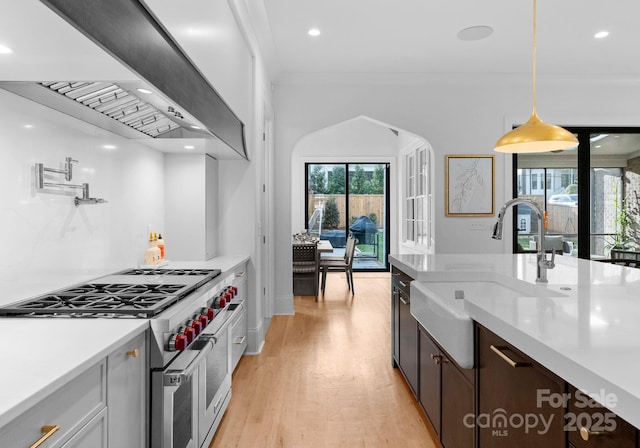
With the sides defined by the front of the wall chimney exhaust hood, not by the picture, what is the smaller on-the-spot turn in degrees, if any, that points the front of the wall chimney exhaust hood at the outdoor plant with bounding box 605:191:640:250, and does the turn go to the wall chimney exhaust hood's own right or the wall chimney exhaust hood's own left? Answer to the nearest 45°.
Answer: approximately 45° to the wall chimney exhaust hood's own left

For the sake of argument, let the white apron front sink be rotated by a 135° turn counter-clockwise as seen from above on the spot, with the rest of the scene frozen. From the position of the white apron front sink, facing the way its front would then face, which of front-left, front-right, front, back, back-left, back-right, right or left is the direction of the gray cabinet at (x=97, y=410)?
back-right

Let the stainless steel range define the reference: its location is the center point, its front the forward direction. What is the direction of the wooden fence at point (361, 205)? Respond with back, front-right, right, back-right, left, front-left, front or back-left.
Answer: left

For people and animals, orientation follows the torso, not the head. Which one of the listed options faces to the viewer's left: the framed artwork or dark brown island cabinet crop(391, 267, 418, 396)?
the dark brown island cabinet

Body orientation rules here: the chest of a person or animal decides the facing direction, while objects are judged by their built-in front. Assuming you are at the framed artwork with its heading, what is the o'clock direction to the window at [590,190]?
The window is roughly at 8 o'clock from the framed artwork.

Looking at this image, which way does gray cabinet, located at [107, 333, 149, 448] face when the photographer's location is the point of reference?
facing the viewer and to the right of the viewer

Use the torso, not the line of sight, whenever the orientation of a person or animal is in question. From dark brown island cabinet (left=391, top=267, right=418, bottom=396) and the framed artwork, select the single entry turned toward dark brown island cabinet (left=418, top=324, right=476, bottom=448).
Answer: the framed artwork

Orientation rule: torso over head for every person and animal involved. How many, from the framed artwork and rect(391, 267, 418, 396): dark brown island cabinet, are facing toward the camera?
1

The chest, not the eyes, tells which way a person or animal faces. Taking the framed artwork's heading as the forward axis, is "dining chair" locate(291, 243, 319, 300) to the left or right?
on its right

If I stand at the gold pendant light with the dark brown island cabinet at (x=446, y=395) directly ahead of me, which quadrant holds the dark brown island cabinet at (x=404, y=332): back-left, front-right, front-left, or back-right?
front-right

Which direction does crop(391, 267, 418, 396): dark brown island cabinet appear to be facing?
to the viewer's left

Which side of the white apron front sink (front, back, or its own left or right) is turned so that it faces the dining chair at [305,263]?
right

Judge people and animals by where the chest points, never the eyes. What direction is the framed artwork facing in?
toward the camera

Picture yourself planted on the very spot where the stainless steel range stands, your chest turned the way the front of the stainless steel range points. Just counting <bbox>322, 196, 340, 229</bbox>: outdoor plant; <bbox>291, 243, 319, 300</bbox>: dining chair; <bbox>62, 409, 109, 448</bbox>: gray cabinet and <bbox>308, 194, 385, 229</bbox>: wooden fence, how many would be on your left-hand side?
3
